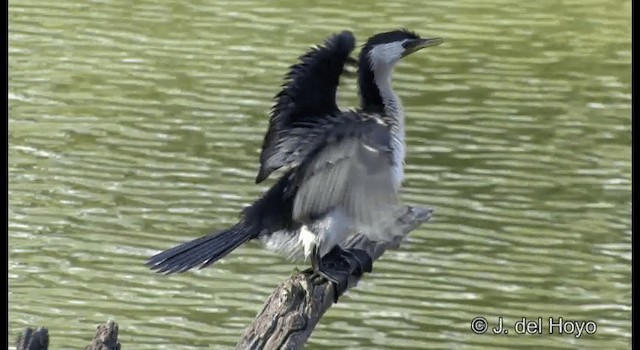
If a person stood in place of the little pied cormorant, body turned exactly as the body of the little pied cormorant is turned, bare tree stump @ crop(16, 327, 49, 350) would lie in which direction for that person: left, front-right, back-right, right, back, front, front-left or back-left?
back-right

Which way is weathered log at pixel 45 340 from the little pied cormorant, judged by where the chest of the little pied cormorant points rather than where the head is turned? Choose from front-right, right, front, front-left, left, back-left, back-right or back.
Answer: back-right

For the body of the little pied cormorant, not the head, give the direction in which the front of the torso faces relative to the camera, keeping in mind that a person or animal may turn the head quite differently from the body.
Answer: to the viewer's right
